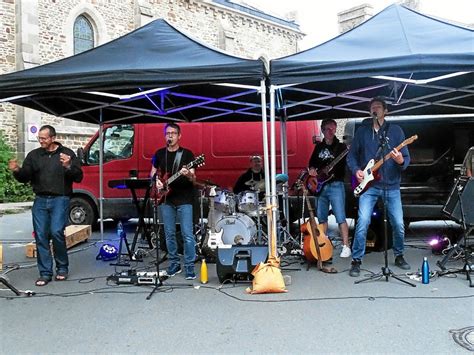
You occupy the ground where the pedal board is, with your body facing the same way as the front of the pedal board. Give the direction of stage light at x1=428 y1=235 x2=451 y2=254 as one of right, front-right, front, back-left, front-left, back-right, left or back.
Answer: right

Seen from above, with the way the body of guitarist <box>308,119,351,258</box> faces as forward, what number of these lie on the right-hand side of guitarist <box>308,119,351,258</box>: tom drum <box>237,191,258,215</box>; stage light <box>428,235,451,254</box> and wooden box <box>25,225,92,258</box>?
2

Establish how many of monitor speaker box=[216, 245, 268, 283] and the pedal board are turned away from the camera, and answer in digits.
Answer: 2

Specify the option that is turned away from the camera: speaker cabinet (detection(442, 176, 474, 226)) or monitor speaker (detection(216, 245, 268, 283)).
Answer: the monitor speaker

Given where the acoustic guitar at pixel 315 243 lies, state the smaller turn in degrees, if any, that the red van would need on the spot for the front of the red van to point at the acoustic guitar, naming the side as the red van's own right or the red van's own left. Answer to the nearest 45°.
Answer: approximately 135° to the red van's own left

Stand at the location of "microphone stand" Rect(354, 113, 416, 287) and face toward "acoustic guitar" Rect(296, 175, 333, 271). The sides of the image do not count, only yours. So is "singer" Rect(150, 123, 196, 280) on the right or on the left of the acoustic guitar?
left

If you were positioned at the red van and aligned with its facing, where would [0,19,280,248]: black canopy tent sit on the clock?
The black canopy tent is roughly at 9 o'clock from the red van.

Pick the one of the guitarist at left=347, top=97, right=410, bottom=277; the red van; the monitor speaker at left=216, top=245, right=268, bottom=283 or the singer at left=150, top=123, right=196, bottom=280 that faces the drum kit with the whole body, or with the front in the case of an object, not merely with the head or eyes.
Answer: the monitor speaker

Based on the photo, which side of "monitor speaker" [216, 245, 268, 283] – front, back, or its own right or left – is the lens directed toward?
back

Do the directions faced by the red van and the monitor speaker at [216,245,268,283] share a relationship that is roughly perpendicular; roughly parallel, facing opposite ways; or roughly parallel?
roughly perpendicular

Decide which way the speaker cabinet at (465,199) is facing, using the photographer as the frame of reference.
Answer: facing the viewer and to the left of the viewer

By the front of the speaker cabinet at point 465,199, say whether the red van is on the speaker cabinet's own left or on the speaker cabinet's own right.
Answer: on the speaker cabinet's own right

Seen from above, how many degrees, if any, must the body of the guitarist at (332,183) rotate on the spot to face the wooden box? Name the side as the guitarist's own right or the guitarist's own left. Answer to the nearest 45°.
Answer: approximately 90° to the guitarist's own right

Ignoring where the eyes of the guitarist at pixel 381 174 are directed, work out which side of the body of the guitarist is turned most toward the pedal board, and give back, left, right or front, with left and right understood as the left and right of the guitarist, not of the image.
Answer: right
